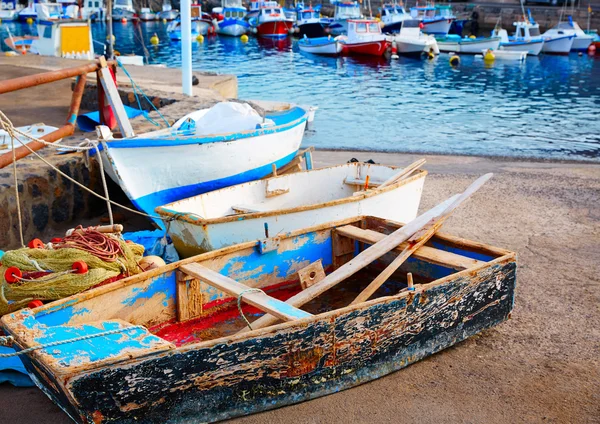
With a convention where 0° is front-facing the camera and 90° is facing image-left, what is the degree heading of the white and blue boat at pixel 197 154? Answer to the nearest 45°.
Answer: approximately 45°

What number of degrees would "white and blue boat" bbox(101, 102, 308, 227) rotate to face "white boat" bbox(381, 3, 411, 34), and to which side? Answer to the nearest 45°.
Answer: approximately 135° to its right

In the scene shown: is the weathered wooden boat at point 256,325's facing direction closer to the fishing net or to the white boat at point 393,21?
the fishing net

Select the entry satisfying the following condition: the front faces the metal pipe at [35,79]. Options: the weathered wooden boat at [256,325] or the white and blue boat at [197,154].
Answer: the white and blue boat

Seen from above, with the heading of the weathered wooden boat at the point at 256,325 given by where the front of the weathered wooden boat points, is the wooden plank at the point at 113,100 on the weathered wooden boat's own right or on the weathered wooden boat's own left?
on the weathered wooden boat's own right

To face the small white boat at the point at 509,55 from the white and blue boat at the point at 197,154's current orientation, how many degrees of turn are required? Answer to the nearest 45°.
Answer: approximately 180°

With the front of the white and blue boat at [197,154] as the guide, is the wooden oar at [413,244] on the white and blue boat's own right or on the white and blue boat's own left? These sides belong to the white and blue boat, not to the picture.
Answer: on the white and blue boat's own left

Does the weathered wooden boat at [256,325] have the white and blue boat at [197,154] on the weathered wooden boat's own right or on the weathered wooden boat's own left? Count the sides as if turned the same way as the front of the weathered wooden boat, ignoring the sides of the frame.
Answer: on the weathered wooden boat's own right
